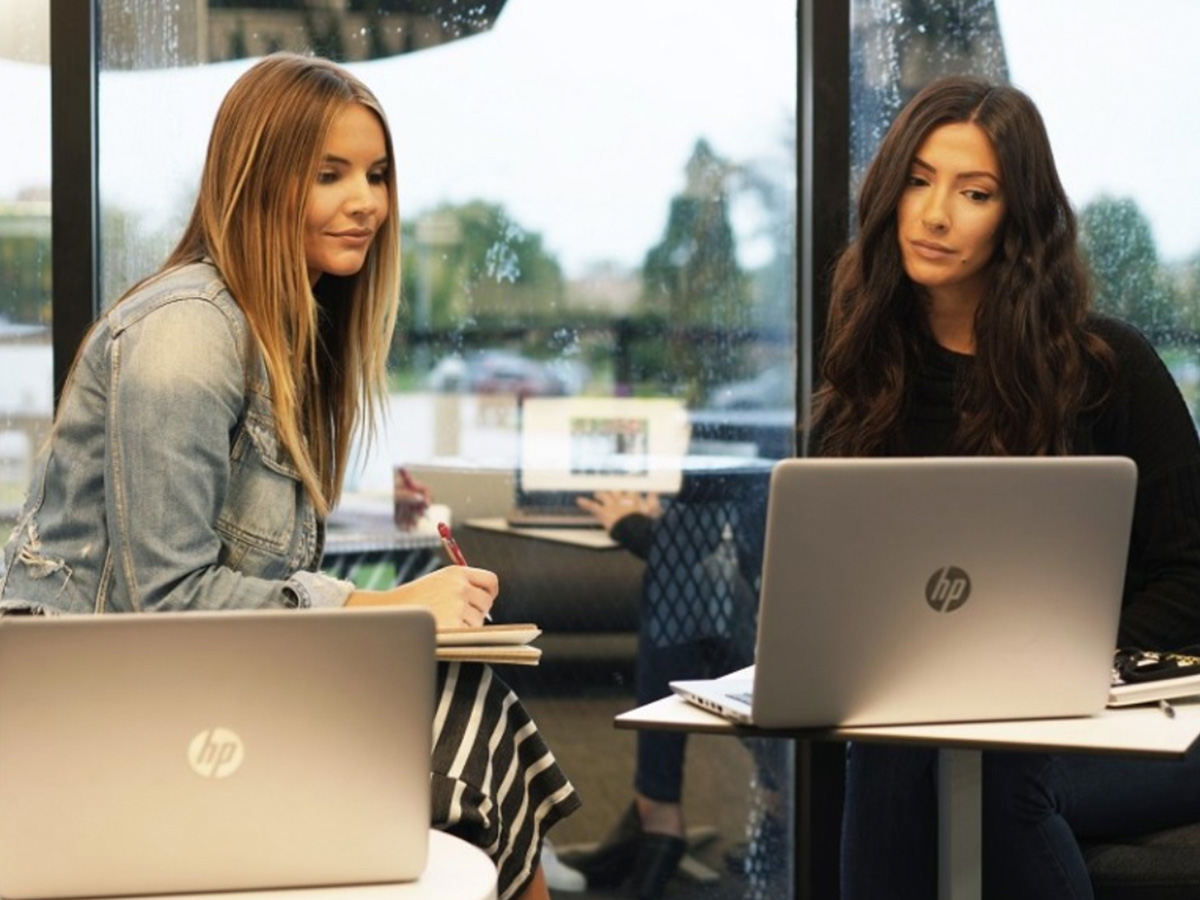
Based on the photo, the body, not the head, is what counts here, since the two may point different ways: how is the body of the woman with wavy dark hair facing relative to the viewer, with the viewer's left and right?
facing the viewer and to the left of the viewer

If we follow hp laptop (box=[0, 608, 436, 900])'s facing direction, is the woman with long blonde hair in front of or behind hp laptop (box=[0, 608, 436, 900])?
in front

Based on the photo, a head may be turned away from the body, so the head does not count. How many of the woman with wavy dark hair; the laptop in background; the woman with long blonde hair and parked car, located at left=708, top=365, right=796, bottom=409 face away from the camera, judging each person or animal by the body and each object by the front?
0

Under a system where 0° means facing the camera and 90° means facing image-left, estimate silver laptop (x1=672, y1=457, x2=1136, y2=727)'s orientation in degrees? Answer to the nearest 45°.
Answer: approximately 135°

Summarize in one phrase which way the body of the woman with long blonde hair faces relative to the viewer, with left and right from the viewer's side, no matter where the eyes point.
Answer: facing the viewer and to the right of the viewer

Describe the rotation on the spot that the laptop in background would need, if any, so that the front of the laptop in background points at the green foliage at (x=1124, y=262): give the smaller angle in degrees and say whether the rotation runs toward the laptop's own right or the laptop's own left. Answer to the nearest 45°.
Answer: approximately 90° to the laptop's own left

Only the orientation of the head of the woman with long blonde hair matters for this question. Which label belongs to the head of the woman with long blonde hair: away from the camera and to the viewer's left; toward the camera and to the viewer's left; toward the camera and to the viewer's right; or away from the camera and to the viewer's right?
toward the camera and to the viewer's right

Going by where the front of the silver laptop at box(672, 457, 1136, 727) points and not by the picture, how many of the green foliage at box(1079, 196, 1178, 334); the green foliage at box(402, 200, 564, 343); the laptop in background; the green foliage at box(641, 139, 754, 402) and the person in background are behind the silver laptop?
0

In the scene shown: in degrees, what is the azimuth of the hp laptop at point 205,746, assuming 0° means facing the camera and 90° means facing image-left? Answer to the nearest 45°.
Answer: approximately 180°

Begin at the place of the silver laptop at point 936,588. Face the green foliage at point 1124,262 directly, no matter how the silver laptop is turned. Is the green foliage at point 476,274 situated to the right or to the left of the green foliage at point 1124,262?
left

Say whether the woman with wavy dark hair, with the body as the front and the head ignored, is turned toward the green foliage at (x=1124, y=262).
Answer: no

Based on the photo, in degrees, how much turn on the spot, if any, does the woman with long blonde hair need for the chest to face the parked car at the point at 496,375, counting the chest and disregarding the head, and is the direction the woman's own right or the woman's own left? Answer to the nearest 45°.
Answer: approximately 135° to the woman's own left

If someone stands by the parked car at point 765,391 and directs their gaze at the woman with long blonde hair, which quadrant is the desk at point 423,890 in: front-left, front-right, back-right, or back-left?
front-left
